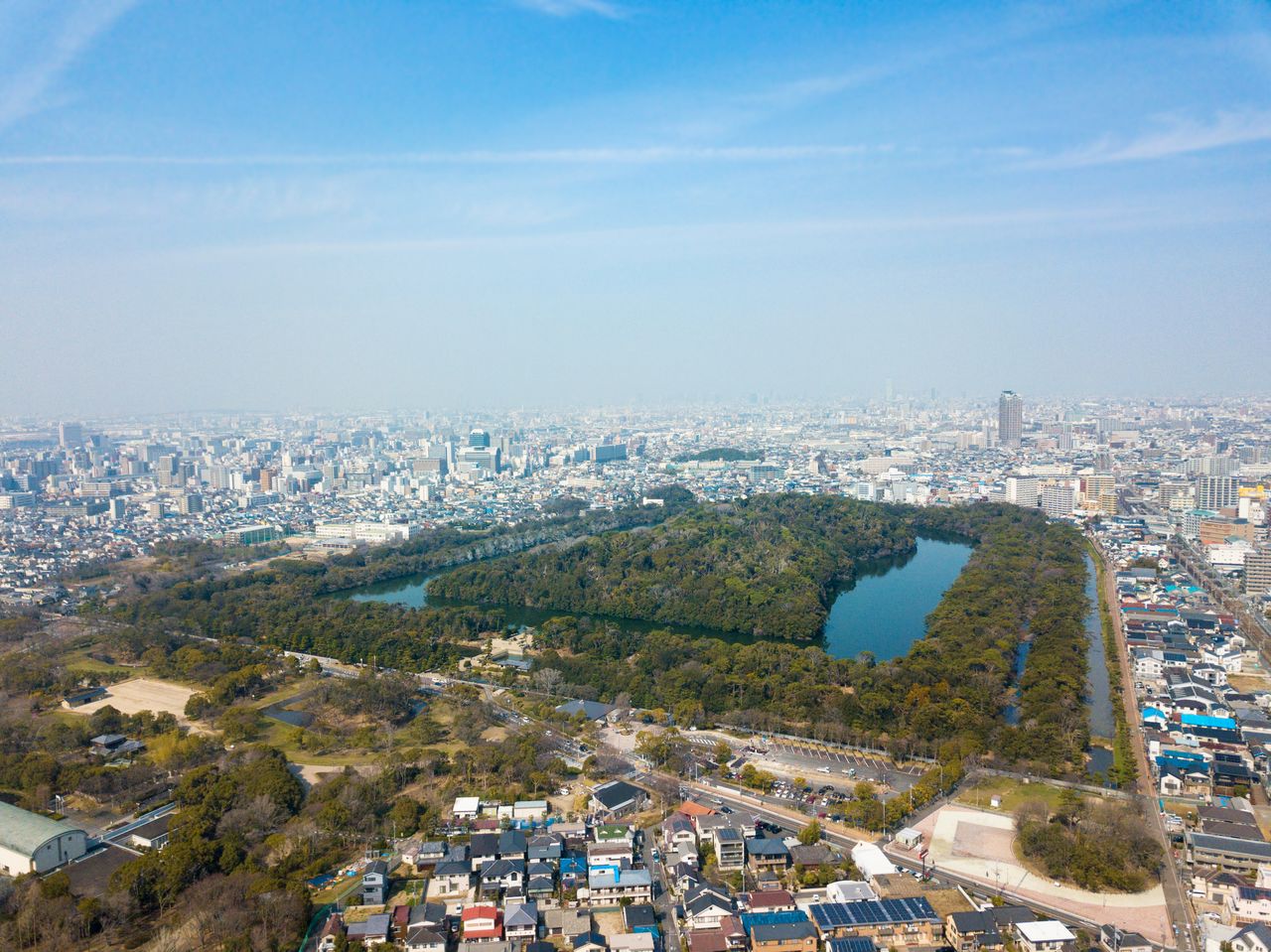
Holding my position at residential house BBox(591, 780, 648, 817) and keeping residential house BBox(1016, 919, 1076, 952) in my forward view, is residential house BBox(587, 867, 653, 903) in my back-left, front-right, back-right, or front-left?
front-right

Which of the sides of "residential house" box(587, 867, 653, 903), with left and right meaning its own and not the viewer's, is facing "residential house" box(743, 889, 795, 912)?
left

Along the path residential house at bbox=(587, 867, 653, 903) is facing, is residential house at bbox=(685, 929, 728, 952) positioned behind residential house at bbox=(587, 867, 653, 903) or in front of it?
in front

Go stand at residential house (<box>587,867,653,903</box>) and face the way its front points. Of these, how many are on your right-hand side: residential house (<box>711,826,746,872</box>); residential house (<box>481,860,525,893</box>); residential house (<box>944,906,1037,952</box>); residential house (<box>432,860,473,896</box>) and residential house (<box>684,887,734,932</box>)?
2

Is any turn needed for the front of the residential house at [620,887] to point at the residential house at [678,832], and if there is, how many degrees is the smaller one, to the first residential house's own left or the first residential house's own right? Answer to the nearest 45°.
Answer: approximately 135° to the first residential house's own left

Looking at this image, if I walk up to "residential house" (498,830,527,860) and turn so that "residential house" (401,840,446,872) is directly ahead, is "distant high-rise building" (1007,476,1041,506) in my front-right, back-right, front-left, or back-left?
back-right

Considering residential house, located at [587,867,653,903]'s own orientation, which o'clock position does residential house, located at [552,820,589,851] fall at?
residential house, located at [552,820,589,851] is roughly at 5 o'clock from residential house, located at [587,867,653,903].

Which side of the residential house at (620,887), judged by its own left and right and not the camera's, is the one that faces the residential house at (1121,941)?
left

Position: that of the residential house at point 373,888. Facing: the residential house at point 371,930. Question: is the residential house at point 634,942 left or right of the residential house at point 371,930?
left

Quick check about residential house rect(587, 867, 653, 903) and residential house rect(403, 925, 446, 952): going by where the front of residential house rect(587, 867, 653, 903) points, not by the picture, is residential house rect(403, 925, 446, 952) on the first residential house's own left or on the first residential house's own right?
on the first residential house's own right

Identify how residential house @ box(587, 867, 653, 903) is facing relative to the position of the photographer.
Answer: facing the viewer

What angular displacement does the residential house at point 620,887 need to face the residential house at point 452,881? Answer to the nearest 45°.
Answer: approximately 90° to its right
